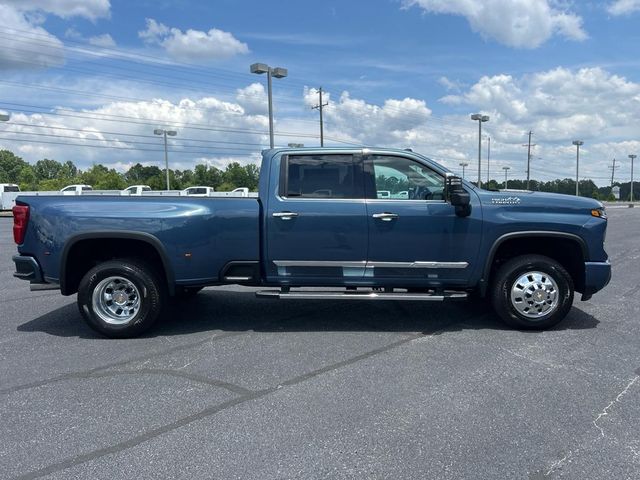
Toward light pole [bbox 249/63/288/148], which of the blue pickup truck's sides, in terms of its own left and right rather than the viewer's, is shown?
left

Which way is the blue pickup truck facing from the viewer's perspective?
to the viewer's right

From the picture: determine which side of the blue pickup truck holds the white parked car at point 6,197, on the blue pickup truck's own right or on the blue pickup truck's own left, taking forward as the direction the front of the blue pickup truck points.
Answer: on the blue pickup truck's own left

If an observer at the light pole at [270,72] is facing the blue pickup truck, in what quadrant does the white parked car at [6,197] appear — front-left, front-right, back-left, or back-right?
back-right
